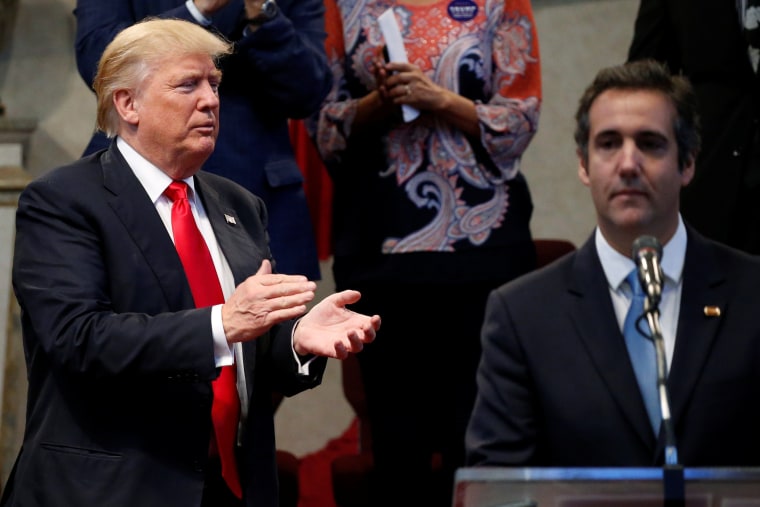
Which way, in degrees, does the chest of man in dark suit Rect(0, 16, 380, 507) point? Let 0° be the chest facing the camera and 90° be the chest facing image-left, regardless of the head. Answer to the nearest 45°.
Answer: approximately 315°

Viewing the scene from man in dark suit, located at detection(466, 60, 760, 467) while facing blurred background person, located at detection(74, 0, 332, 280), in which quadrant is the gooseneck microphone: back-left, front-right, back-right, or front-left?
back-left

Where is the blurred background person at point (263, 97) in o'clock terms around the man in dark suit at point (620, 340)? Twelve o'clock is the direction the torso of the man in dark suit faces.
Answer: The blurred background person is roughly at 4 o'clock from the man in dark suit.

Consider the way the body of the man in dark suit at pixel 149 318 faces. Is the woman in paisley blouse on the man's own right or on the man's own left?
on the man's own left

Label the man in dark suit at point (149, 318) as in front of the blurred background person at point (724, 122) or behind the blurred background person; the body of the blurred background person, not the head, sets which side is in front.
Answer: in front
